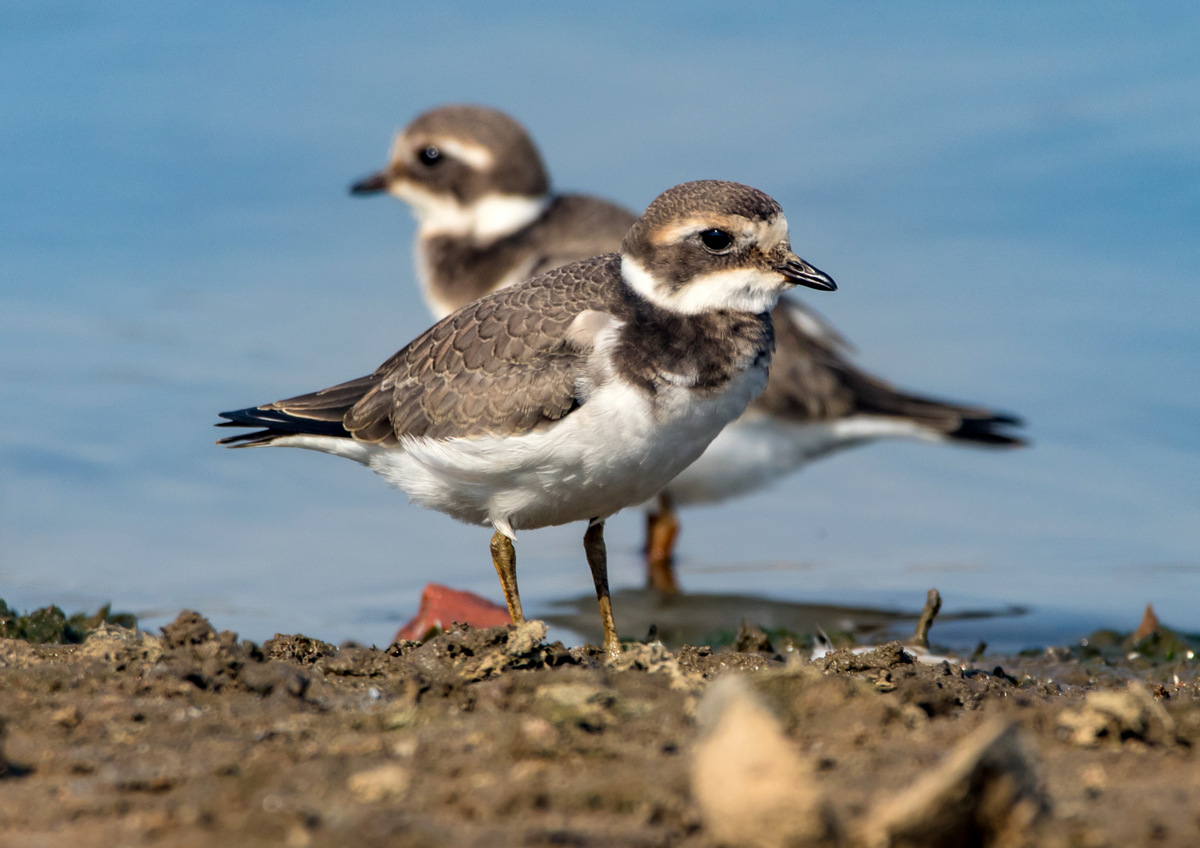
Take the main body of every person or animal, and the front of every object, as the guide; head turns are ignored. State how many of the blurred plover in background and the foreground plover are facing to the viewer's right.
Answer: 1

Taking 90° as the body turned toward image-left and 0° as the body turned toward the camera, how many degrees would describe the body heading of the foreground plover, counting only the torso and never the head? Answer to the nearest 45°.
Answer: approximately 270°

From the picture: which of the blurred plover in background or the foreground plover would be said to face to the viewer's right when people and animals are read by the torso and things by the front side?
the foreground plover

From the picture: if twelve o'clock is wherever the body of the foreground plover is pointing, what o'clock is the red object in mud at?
The red object in mud is roughly at 8 o'clock from the foreground plover.

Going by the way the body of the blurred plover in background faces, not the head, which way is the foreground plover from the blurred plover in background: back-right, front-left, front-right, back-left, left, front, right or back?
left

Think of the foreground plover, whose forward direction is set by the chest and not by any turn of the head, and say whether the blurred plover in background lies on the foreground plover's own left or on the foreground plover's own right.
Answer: on the foreground plover's own left

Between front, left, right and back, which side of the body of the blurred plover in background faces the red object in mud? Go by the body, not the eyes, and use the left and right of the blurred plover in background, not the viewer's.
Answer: left

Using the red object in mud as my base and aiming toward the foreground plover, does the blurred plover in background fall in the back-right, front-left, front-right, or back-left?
back-left

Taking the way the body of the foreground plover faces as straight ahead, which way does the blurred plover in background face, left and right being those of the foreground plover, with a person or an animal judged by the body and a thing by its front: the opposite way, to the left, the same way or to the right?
the opposite way

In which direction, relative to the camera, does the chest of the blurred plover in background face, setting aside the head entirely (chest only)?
to the viewer's left
